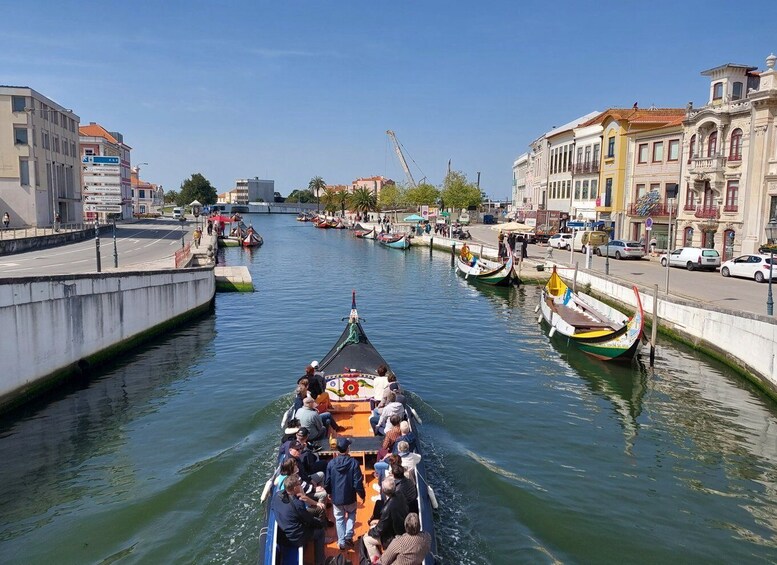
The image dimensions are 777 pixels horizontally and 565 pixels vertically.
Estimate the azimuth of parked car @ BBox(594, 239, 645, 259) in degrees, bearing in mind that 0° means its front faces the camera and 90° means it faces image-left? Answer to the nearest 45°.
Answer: approximately 135°

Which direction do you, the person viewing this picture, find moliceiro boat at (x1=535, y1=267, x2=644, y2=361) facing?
facing the viewer and to the right of the viewer

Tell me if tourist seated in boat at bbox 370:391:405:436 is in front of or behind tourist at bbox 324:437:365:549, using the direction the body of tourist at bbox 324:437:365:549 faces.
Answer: in front

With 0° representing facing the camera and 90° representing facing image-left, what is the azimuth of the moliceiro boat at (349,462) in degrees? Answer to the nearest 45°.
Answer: approximately 180°

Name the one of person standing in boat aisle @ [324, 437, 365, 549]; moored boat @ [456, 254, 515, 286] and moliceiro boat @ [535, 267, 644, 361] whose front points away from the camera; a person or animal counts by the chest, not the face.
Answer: the person standing in boat aisle

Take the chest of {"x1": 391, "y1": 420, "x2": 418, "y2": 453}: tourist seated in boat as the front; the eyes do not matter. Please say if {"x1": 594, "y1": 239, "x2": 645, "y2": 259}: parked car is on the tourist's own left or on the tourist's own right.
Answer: on the tourist's own right

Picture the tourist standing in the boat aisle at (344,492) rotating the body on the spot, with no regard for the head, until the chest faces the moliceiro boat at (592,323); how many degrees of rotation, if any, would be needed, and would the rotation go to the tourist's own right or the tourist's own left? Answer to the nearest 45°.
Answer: approximately 45° to the tourist's own right

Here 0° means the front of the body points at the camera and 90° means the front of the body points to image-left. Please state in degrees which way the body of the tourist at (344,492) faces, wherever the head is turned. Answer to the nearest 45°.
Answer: approximately 180°

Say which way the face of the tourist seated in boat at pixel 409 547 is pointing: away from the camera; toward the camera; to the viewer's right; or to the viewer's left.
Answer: away from the camera

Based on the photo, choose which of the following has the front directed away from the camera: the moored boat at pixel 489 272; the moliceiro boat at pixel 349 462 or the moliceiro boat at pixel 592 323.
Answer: the moliceiro boat at pixel 349 462

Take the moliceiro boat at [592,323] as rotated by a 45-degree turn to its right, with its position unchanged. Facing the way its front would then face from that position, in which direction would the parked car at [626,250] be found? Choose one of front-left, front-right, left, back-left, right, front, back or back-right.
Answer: back
